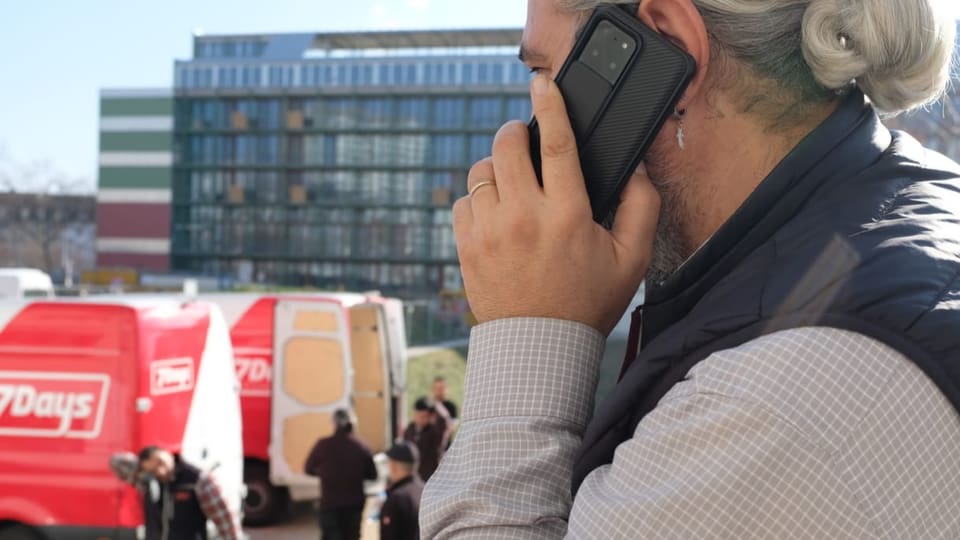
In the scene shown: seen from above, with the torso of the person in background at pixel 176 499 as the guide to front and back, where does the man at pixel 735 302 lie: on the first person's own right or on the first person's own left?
on the first person's own left

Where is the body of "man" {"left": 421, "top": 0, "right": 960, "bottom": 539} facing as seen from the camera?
to the viewer's left

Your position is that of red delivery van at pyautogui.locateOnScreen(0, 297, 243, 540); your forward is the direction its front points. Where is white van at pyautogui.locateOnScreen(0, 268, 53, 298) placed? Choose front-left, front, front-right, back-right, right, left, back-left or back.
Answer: front-right

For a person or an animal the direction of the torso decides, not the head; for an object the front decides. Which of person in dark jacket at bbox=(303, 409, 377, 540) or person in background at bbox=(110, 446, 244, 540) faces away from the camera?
the person in dark jacket

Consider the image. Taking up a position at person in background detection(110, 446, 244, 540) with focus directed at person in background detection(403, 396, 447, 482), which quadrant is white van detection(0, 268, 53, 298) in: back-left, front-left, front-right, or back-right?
front-left

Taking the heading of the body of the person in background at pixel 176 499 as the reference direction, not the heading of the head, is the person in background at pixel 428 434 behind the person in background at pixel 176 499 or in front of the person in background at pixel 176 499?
behind

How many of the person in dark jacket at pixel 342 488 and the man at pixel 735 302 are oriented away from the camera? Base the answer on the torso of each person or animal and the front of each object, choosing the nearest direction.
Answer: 1

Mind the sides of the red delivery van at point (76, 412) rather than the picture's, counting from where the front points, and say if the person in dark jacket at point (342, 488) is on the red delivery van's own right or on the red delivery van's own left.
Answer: on the red delivery van's own right

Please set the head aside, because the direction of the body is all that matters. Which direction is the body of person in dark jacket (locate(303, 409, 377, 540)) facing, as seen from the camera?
away from the camera

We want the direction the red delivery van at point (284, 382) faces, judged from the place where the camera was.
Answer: facing away from the viewer and to the left of the viewer

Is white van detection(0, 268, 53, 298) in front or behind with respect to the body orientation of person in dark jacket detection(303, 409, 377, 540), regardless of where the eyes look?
in front
